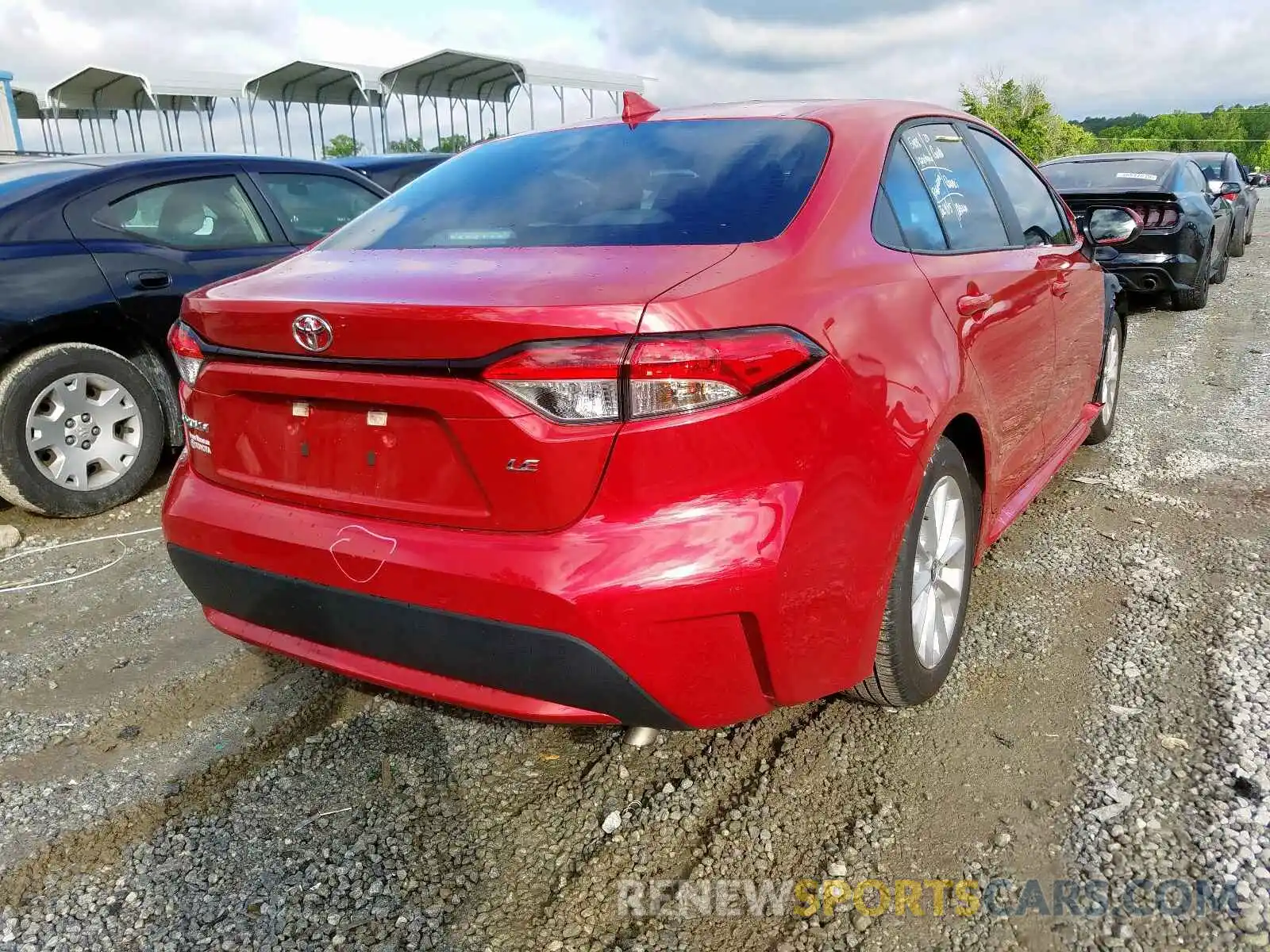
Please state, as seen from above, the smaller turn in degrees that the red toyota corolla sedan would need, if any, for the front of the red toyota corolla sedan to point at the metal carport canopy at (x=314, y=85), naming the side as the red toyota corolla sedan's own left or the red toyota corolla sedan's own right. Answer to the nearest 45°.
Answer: approximately 45° to the red toyota corolla sedan's own left

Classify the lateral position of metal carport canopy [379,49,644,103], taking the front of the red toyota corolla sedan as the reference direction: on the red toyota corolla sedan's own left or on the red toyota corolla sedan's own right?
on the red toyota corolla sedan's own left

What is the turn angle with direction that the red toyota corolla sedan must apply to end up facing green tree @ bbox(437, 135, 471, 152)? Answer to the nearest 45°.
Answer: approximately 45° to its left

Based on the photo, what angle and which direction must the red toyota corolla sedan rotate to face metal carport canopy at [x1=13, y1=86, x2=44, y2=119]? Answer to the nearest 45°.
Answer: approximately 90° to its left

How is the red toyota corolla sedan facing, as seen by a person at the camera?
facing away from the viewer and to the right of the viewer

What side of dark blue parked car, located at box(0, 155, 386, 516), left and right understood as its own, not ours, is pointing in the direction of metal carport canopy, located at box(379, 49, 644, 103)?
left

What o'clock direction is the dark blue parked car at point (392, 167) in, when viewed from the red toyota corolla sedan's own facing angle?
The dark blue parked car is roughly at 10 o'clock from the red toyota corolla sedan.

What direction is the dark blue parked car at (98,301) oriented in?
to the viewer's right

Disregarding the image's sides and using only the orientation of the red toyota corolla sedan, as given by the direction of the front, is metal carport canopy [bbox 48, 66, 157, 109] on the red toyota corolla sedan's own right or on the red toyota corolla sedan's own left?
on the red toyota corolla sedan's own left
